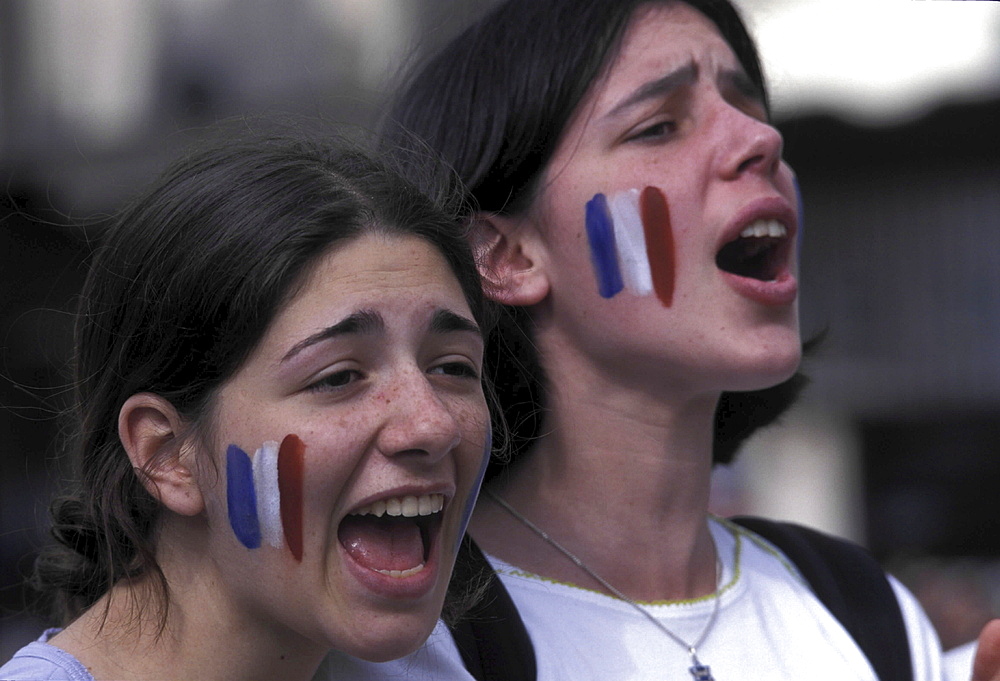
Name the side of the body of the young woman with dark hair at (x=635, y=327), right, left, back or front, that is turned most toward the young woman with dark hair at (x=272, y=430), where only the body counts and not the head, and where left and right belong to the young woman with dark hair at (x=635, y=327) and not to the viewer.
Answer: right

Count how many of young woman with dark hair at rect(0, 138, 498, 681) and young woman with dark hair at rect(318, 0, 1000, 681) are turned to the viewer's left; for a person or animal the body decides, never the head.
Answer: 0

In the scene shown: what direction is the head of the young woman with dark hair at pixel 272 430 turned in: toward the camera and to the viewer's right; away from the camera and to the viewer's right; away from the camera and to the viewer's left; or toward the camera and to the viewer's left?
toward the camera and to the viewer's right

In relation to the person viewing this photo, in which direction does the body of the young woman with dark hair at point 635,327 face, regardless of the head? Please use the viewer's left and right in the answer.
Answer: facing the viewer and to the right of the viewer

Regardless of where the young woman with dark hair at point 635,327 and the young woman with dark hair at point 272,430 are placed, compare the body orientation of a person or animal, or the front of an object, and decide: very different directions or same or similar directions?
same or similar directions

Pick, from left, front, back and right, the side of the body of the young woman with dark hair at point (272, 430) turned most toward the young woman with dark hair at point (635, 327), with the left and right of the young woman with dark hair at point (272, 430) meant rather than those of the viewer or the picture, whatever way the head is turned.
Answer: left

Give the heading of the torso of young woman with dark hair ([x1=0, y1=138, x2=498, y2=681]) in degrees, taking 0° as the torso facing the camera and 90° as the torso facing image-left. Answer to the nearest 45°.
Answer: approximately 315°

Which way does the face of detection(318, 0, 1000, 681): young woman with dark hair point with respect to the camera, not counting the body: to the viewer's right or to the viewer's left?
to the viewer's right
